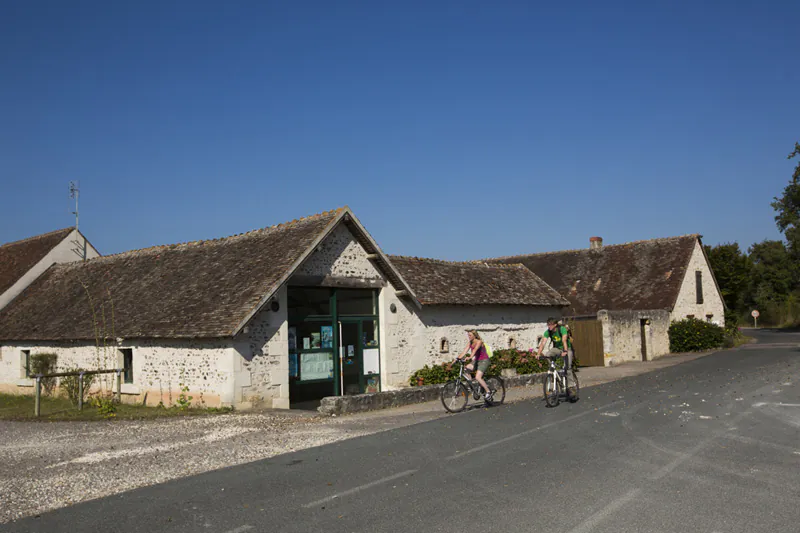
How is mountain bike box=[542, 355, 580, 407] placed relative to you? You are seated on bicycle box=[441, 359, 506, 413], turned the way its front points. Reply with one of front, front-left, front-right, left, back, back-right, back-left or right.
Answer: back-left

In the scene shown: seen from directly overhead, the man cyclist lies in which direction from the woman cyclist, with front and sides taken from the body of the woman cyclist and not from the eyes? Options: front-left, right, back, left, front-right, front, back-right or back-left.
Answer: back-left

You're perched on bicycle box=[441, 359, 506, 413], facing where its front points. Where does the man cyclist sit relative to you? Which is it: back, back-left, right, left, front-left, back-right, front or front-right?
back-left

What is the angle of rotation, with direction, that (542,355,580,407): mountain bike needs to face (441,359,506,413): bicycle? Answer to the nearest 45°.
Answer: approximately 45° to its right

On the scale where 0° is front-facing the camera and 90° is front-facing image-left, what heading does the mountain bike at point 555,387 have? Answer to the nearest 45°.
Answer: approximately 45°

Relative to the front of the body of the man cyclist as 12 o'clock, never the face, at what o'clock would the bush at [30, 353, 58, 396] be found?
The bush is roughly at 2 o'clock from the man cyclist.

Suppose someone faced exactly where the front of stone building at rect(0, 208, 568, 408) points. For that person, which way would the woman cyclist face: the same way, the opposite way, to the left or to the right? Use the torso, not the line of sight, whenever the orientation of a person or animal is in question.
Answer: to the right

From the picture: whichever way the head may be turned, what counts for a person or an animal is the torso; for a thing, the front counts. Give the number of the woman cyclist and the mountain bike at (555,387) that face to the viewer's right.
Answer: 0

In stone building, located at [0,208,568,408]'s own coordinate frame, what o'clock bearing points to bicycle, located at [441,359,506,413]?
The bicycle is roughly at 12 o'clock from the stone building.

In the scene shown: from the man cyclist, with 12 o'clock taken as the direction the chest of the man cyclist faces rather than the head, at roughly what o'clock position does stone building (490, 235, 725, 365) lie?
The stone building is roughly at 5 o'clock from the man cyclist.

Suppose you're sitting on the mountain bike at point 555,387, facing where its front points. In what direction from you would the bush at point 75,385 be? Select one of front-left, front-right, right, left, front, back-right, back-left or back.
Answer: front-right

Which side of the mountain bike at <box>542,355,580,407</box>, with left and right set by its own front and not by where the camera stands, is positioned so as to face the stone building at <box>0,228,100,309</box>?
right

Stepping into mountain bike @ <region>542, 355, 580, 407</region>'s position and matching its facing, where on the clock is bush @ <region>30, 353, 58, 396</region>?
The bush is roughly at 2 o'clock from the mountain bike.
